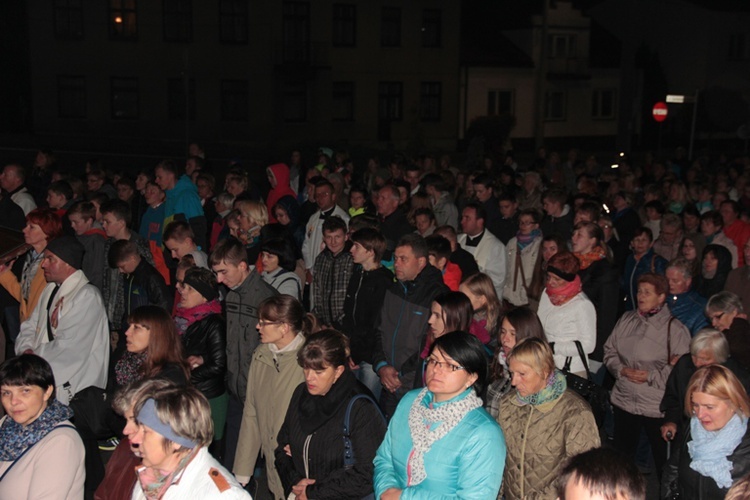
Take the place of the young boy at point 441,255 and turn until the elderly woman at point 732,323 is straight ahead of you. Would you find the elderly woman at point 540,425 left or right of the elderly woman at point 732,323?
right

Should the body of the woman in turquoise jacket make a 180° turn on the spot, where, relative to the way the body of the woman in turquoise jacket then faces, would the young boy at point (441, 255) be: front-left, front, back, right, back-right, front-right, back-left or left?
front-left

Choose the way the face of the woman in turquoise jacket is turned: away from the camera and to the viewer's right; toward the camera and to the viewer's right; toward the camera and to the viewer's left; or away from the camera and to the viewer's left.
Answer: toward the camera and to the viewer's left

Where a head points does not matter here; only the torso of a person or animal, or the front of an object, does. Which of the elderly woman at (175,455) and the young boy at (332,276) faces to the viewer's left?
the elderly woman

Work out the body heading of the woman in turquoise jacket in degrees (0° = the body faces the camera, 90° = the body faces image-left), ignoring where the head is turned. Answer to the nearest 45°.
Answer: approximately 45°

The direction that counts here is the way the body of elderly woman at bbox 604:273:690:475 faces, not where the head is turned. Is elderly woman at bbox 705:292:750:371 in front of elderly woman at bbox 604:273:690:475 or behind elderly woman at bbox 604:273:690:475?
behind

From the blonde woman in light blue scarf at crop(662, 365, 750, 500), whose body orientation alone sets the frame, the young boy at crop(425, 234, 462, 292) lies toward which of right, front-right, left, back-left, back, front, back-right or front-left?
right
